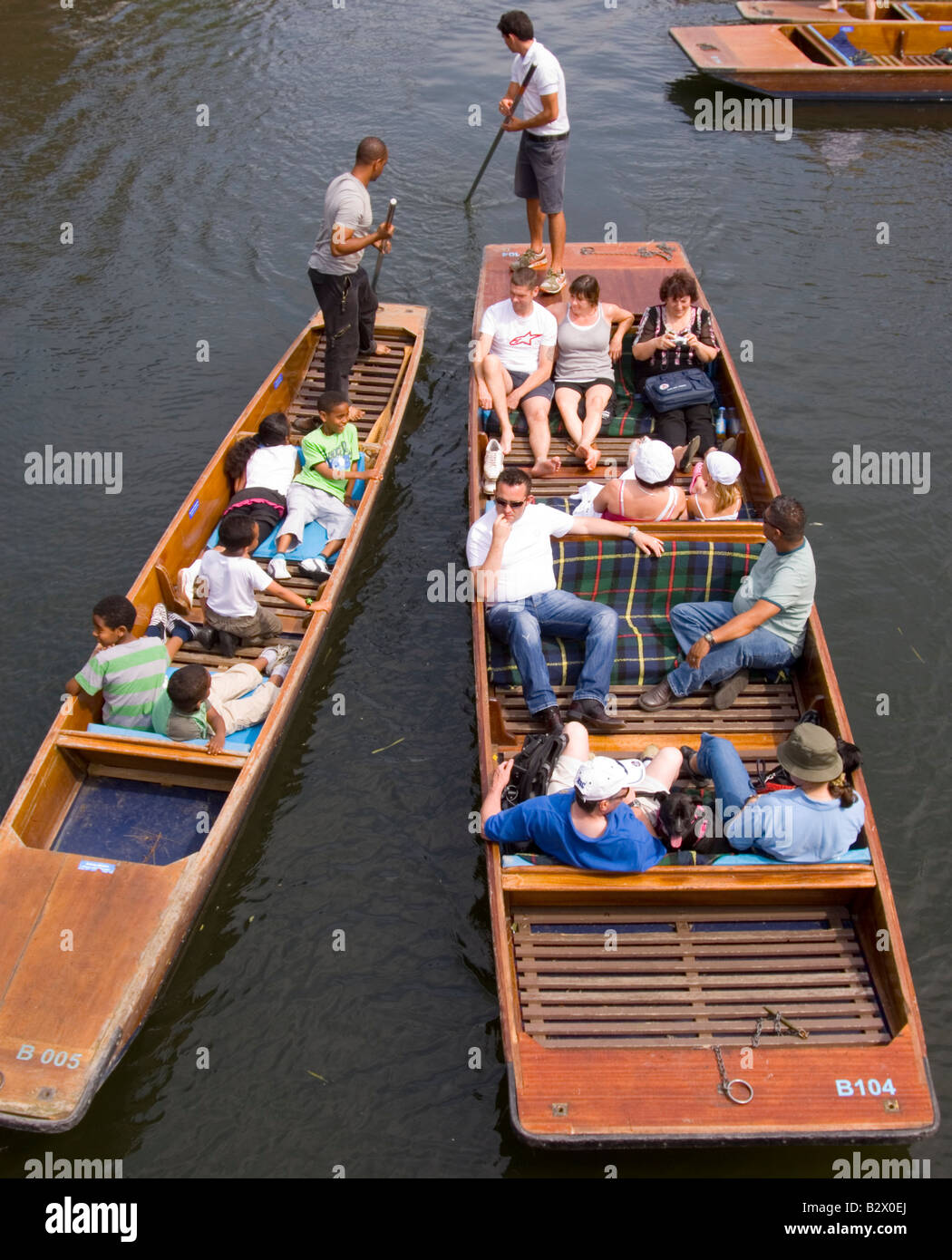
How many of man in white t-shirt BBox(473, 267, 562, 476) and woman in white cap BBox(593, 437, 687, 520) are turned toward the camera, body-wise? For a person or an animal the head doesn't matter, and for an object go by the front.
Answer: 1

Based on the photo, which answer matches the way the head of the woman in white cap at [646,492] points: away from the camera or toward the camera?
away from the camera

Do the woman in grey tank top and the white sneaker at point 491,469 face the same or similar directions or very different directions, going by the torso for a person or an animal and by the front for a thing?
same or similar directions

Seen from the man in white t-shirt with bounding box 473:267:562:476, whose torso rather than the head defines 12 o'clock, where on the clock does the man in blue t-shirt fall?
The man in blue t-shirt is roughly at 12 o'clock from the man in white t-shirt.

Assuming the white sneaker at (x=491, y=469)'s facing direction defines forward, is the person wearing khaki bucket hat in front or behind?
in front

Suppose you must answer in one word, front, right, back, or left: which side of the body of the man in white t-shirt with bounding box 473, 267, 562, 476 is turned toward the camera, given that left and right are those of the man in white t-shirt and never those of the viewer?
front

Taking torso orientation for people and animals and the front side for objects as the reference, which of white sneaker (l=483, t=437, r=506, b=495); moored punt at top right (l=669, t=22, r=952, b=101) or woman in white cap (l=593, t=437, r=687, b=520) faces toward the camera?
the white sneaker

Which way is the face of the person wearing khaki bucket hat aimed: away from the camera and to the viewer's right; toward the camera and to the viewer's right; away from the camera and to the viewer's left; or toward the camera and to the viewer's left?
away from the camera and to the viewer's left

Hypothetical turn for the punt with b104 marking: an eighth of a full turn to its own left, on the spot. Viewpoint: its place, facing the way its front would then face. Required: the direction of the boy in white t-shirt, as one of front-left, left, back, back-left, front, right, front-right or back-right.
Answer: back

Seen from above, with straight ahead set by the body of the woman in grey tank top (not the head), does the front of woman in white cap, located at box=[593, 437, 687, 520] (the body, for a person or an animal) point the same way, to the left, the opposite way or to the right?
the opposite way

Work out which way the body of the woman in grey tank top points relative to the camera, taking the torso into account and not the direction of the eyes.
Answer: toward the camera

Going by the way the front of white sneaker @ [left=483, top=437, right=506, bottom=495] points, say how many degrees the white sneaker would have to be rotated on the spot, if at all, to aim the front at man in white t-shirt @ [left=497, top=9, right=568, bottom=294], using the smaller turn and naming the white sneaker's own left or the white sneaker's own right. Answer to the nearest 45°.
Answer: approximately 180°

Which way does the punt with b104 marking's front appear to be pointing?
toward the camera
